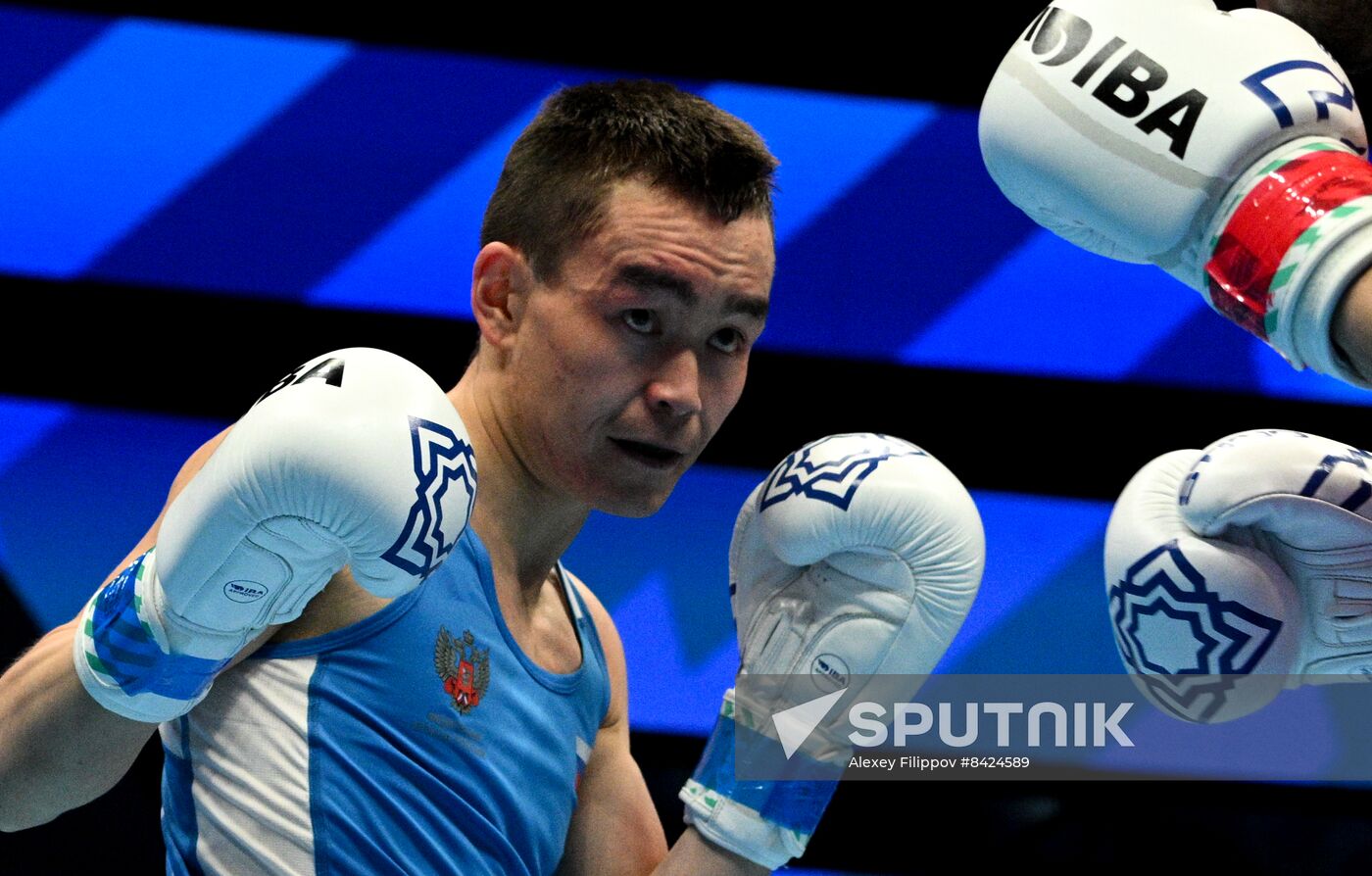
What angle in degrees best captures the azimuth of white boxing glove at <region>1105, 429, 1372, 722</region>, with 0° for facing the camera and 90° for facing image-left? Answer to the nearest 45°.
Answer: approximately 90°
